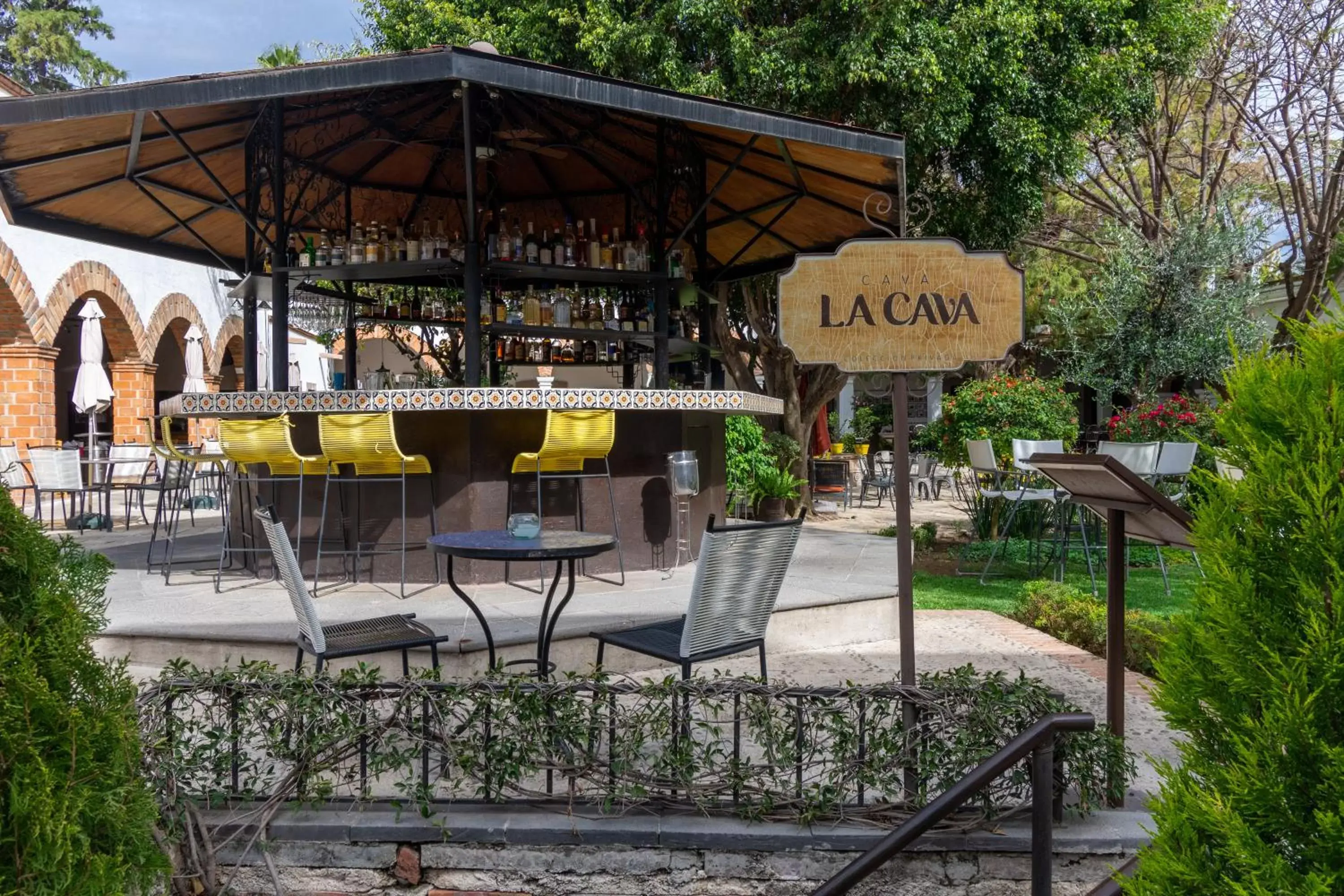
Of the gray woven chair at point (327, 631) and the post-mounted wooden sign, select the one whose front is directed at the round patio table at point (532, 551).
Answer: the gray woven chair

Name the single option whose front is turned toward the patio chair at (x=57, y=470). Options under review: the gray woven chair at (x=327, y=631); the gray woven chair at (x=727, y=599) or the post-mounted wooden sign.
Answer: the gray woven chair at (x=727, y=599)

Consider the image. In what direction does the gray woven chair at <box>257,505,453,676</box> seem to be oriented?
to the viewer's right

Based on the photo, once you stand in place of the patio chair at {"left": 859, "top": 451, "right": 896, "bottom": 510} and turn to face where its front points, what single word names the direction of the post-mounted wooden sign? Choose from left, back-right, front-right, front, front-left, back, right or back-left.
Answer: right
